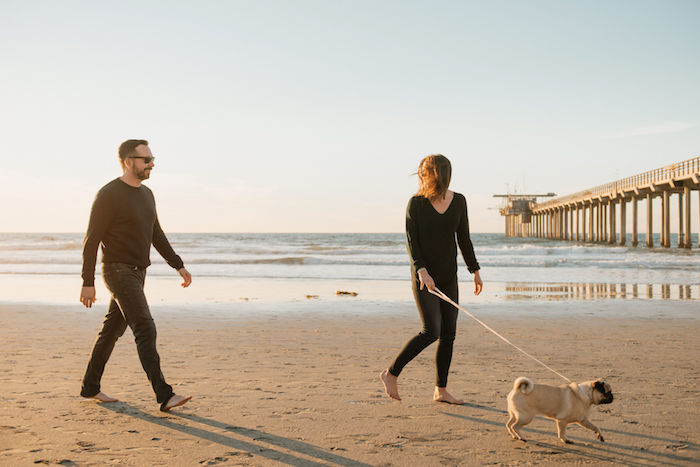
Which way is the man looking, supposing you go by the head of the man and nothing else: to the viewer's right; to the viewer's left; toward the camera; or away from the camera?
to the viewer's right

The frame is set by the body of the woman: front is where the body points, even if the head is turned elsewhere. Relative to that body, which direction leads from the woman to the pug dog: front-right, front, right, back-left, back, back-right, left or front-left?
front

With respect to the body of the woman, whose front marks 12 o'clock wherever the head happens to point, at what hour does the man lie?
The man is roughly at 4 o'clock from the woman.

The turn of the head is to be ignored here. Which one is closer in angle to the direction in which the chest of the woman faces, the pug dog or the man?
the pug dog

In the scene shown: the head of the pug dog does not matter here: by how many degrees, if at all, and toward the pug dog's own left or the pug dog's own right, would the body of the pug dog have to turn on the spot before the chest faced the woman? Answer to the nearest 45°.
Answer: approximately 135° to the pug dog's own left

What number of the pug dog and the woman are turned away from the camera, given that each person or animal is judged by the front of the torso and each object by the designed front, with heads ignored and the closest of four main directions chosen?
0

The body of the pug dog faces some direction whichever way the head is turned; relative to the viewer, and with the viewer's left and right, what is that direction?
facing to the right of the viewer

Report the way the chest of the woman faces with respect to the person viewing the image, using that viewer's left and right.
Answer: facing the viewer and to the right of the viewer

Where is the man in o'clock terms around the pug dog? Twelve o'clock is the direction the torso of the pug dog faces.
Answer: The man is roughly at 6 o'clock from the pug dog.
